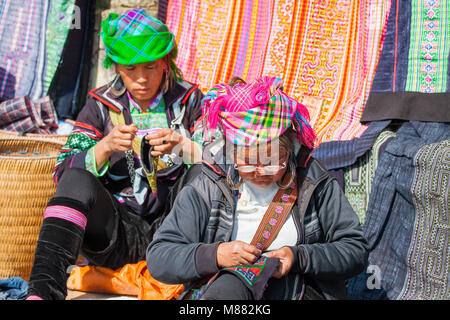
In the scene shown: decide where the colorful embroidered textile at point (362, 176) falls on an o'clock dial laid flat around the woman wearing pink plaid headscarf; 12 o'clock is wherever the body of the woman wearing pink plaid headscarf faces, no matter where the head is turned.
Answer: The colorful embroidered textile is roughly at 7 o'clock from the woman wearing pink plaid headscarf.

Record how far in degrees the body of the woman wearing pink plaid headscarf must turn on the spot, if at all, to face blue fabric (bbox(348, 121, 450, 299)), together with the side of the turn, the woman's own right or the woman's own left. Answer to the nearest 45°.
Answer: approximately 135° to the woman's own left

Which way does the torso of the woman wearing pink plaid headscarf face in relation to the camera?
toward the camera

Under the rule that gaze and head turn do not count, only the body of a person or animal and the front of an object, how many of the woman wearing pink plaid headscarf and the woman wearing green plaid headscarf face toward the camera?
2

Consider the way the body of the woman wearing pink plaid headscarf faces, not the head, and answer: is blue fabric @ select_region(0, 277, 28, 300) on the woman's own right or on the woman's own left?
on the woman's own right

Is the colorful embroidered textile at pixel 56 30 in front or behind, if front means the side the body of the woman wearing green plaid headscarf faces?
behind

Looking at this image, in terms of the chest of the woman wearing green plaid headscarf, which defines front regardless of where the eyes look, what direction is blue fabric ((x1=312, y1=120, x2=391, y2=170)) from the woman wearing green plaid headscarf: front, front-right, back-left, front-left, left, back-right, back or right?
left

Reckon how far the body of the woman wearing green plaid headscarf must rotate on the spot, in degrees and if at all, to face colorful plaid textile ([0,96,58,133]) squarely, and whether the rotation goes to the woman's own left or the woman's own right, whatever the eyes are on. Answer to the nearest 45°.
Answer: approximately 135° to the woman's own right

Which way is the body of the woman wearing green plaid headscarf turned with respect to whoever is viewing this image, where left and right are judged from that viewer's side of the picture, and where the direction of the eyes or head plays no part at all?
facing the viewer

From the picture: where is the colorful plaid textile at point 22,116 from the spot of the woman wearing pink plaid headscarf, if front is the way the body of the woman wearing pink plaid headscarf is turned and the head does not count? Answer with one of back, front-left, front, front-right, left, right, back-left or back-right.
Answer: back-right

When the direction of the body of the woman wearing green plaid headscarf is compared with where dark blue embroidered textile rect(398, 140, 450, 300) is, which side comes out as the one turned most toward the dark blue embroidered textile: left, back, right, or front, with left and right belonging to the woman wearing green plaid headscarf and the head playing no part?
left

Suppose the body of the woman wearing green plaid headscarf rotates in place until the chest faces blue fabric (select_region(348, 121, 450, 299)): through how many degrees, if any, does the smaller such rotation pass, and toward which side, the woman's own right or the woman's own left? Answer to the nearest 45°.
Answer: approximately 90° to the woman's own left

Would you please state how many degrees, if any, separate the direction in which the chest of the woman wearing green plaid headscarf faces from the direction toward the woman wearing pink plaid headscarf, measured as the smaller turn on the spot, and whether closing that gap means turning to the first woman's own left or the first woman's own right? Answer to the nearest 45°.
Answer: approximately 45° to the first woman's own left

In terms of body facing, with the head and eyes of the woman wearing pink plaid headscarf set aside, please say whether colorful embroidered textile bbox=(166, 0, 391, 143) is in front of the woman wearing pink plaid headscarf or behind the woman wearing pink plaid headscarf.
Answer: behind

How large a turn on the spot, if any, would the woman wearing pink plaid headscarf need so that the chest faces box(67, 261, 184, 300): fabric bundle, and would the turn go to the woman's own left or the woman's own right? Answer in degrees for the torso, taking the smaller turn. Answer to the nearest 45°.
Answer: approximately 135° to the woman's own right
